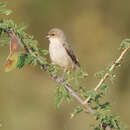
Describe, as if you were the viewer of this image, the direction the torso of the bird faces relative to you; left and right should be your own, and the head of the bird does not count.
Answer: facing the viewer and to the left of the viewer

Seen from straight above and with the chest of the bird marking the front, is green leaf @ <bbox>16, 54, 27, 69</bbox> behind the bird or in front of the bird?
in front
